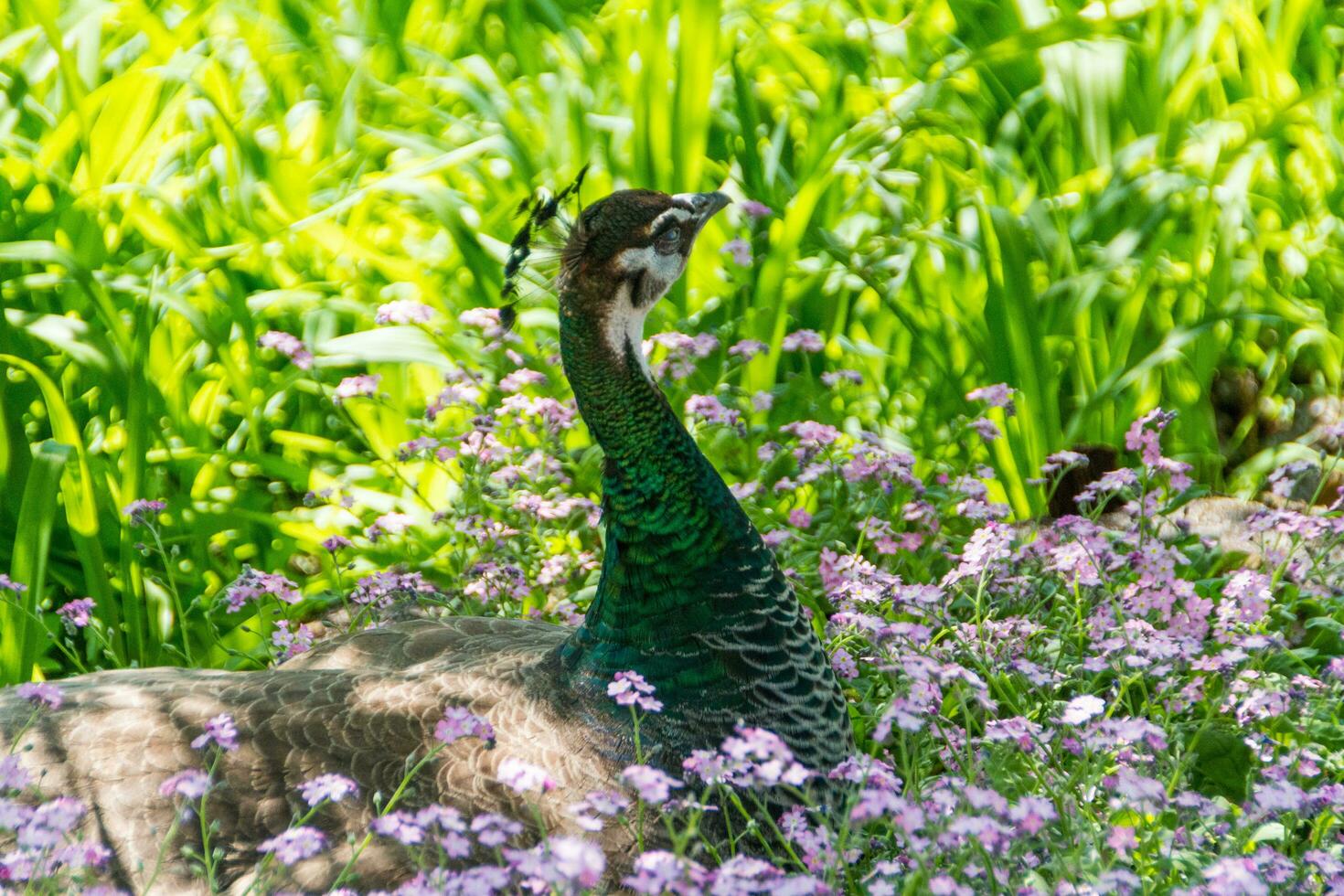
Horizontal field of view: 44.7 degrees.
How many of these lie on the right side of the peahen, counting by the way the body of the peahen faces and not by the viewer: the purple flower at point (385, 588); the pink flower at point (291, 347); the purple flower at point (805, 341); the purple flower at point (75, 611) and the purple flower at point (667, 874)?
1

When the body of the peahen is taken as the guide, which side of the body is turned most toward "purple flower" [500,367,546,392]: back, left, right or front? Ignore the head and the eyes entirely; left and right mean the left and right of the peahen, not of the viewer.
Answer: left

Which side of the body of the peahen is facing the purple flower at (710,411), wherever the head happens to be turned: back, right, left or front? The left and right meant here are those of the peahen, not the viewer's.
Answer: left

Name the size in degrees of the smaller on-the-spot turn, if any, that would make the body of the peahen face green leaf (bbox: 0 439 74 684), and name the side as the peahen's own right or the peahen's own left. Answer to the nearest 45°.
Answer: approximately 135° to the peahen's own left

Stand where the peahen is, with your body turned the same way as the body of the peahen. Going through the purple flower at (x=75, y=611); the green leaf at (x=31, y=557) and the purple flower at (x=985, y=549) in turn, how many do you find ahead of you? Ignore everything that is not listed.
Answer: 1

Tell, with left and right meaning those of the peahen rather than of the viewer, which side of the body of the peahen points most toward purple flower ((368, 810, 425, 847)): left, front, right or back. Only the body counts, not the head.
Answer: right

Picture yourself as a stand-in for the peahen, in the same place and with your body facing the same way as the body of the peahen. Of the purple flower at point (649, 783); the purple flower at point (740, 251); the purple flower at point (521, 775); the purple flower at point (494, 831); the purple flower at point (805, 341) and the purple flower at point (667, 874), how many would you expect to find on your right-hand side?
4

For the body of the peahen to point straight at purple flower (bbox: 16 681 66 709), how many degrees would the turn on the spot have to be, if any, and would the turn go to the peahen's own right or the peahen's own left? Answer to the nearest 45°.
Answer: approximately 180°

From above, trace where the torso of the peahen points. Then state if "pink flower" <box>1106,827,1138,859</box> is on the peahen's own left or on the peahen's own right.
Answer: on the peahen's own right

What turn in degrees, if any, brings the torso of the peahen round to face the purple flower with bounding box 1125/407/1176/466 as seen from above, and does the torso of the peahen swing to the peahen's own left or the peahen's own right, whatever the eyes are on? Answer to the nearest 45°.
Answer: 0° — it already faces it

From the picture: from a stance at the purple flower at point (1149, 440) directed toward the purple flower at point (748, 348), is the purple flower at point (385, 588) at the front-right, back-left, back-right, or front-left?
front-left

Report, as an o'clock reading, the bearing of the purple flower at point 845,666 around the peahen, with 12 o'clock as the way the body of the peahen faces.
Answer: The purple flower is roughly at 11 o'clock from the peahen.

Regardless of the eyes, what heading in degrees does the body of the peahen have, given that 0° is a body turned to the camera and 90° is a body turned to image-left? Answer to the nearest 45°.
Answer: approximately 270°

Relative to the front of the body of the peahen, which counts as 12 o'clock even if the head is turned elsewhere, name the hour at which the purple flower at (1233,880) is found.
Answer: The purple flower is roughly at 2 o'clock from the peahen.
